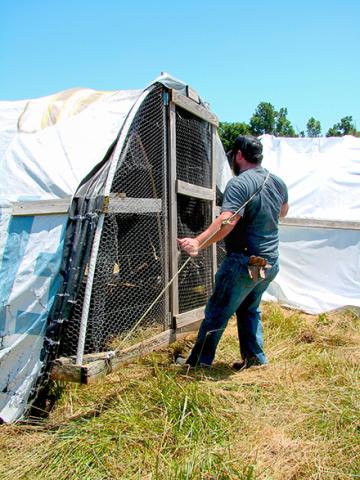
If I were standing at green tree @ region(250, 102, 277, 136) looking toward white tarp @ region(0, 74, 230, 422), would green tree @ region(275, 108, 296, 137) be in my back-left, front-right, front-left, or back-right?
back-left

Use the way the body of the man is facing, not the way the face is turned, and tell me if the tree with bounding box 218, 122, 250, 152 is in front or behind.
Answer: in front

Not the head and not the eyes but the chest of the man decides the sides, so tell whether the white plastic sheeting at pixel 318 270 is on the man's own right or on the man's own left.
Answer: on the man's own right

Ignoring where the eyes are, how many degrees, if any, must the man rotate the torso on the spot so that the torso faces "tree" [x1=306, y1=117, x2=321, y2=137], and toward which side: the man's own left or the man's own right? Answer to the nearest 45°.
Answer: approximately 45° to the man's own right

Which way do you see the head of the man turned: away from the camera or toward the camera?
away from the camera

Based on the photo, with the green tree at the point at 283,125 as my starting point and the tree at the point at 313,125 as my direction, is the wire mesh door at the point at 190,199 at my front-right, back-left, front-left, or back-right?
back-right

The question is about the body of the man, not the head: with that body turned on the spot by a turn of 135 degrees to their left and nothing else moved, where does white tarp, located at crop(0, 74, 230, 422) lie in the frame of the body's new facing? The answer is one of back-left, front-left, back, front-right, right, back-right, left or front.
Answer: right

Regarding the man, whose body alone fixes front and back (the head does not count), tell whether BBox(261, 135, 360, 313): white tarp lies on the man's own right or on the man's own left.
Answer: on the man's own right

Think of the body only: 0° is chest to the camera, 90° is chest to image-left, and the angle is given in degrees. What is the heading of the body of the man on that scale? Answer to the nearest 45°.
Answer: approximately 135°

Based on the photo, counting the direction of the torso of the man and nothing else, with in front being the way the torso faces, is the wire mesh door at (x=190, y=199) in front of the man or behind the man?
in front
